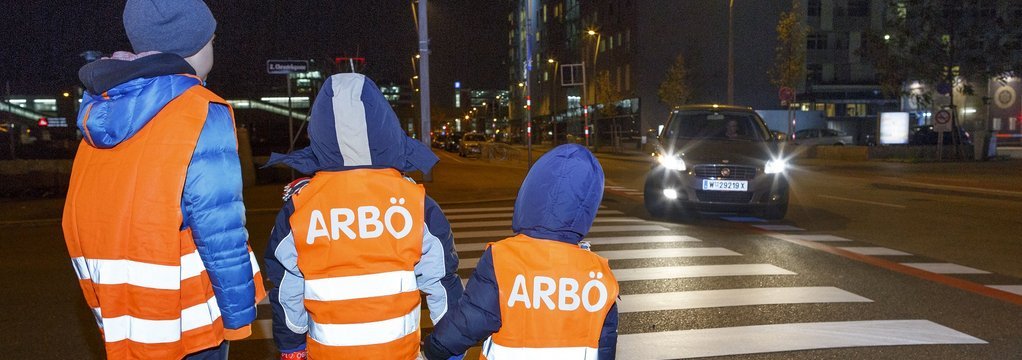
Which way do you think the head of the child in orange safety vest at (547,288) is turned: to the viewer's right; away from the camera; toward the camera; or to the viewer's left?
away from the camera

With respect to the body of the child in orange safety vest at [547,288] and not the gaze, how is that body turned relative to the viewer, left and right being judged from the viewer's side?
facing away from the viewer

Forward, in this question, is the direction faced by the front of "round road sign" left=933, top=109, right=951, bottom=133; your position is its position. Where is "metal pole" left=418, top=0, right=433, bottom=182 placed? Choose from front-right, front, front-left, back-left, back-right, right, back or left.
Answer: front-right

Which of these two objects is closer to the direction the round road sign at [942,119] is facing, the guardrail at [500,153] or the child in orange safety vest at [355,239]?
the child in orange safety vest

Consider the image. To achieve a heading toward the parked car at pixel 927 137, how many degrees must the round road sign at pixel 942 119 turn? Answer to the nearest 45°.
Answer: approximately 180°

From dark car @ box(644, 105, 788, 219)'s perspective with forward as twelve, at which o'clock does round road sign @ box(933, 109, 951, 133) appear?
The round road sign is roughly at 7 o'clock from the dark car.

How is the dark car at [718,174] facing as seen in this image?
toward the camera

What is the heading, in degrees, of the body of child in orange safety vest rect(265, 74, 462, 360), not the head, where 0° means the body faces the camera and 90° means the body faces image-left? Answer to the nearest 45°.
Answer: approximately 180°

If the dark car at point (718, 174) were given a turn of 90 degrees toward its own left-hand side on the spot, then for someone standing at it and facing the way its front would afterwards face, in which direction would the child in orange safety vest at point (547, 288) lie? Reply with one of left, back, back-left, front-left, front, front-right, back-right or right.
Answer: right

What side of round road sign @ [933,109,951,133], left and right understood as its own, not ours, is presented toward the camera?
front

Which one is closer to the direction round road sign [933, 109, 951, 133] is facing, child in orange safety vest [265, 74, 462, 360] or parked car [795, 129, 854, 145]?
the child in orange safety vest

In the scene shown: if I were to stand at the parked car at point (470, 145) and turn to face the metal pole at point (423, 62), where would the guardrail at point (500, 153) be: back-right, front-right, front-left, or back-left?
front-left

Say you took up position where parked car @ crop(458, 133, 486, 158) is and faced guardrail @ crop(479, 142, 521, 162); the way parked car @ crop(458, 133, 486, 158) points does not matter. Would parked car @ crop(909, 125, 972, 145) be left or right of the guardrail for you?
left

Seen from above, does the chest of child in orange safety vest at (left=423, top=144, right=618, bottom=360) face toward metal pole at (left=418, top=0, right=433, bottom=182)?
yes

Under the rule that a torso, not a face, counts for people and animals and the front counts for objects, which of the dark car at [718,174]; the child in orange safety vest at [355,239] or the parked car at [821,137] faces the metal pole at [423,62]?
the child in orange safety vest
